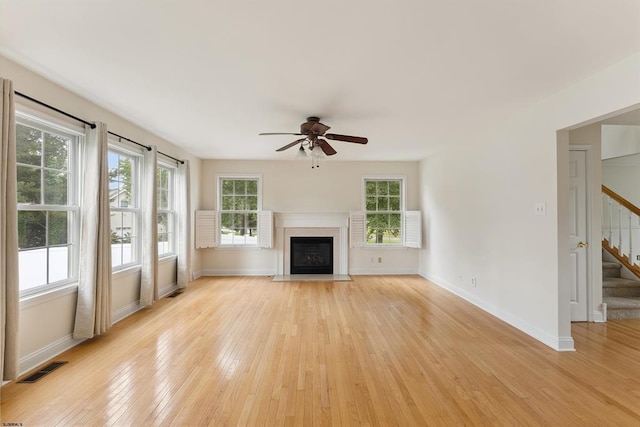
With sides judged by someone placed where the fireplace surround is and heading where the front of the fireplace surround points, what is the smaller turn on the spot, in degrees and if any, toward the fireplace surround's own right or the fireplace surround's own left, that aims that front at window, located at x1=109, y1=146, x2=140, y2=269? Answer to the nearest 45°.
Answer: approximately 45° to the fireplace surround's own right

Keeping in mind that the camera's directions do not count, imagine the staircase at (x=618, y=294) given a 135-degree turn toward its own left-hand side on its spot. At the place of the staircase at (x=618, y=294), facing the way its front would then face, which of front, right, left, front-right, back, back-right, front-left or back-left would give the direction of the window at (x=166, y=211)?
back

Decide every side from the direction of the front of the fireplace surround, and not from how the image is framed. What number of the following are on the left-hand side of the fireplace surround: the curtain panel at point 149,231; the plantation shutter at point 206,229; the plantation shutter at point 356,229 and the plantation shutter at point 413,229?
2

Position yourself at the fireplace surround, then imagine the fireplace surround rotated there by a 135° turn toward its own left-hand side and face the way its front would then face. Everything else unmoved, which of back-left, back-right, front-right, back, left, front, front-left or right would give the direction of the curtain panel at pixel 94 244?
back

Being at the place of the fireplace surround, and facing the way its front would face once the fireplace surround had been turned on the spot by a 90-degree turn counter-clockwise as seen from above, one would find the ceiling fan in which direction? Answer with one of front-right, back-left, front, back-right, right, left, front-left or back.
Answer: right

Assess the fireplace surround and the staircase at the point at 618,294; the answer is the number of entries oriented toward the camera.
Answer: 2

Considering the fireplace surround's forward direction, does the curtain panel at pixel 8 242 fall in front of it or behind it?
in front

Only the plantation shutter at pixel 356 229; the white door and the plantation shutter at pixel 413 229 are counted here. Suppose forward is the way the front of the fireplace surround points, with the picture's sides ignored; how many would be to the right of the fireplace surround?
0

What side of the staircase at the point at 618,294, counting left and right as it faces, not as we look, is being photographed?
front

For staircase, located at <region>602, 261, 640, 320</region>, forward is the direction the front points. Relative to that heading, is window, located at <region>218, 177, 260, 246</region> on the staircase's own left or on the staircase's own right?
on the staircase's own right

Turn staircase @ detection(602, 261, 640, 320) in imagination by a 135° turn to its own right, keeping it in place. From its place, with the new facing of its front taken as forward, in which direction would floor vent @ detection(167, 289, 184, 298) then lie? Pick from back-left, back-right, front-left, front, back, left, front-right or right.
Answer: left

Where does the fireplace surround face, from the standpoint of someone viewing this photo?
facing the viewer

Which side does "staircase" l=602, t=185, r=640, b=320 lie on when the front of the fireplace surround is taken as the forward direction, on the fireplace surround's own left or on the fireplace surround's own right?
on the fireplace surround's own left

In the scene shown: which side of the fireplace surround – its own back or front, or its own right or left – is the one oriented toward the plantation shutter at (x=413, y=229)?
left
